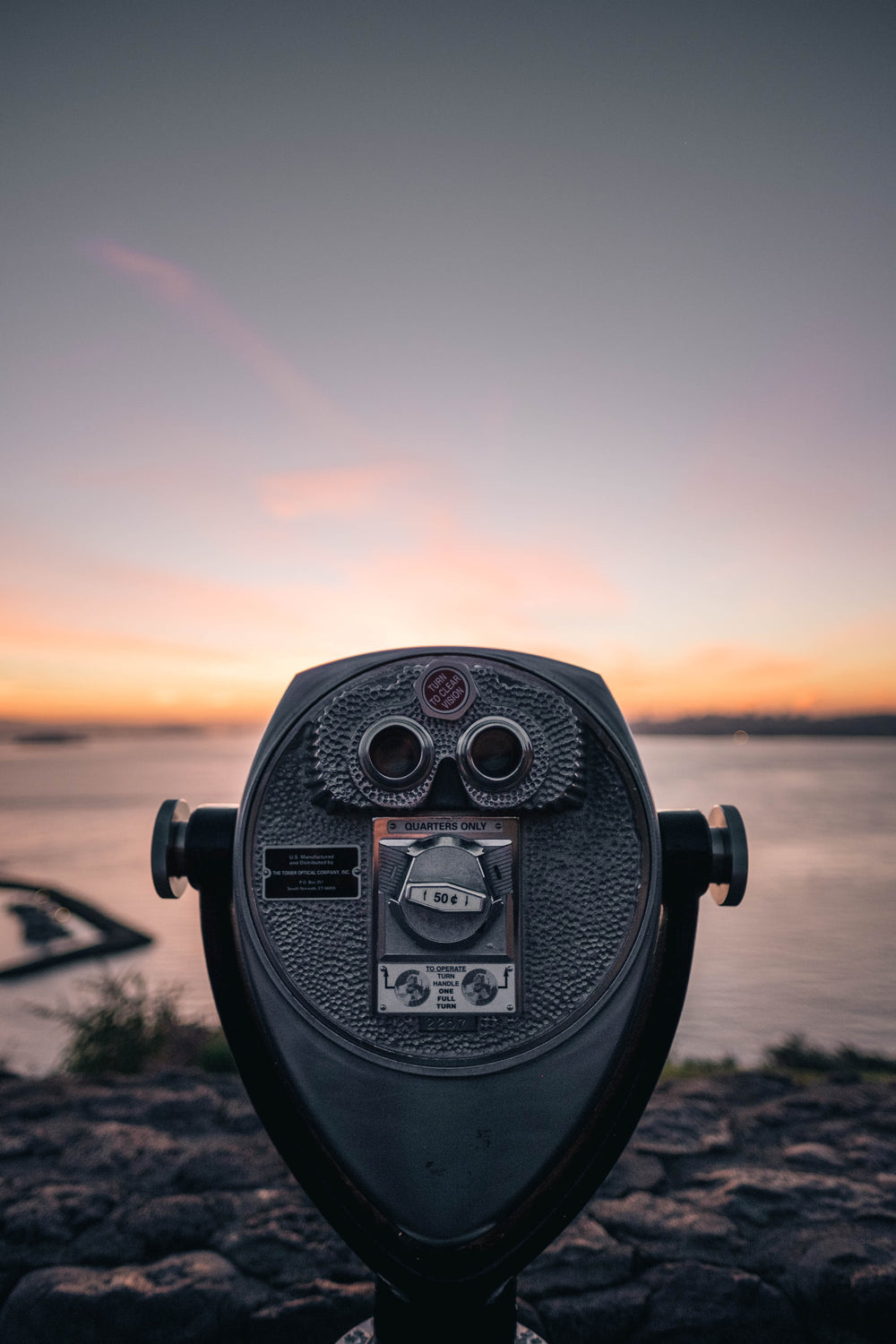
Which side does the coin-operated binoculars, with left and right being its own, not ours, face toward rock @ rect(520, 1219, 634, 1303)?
back

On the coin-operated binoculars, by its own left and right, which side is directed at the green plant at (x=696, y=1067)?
back

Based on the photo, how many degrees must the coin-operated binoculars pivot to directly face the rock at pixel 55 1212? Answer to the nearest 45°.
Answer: approximately 135° to its right

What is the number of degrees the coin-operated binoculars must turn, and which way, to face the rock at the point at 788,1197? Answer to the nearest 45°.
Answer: approximately 135° to its left

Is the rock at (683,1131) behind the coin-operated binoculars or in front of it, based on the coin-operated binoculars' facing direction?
behind

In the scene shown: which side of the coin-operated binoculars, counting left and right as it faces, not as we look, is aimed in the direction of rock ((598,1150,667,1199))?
back

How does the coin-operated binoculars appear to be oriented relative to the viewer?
toward the camera

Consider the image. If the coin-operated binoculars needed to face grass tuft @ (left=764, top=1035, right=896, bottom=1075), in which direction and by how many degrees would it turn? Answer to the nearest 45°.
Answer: approximately 135° to its left

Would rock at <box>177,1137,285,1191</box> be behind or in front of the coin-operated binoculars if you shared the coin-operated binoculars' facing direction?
behind

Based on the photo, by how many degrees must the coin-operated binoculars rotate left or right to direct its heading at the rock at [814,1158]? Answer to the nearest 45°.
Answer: approximately 135° to its left

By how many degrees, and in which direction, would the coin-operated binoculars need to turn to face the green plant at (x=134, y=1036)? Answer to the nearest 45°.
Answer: approximately 135° to its right
